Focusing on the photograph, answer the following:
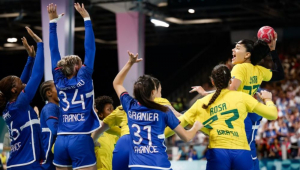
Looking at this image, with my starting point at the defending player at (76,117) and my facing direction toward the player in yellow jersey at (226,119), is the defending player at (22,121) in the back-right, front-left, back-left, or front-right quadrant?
back-left

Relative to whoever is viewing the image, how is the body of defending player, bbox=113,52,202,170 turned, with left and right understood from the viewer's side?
facing away from the viewer and to the right of the viewer

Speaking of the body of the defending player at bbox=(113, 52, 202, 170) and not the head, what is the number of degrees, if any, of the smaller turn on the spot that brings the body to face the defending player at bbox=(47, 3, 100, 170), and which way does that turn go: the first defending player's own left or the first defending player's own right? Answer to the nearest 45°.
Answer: approximately 90° to the first defending player's own left

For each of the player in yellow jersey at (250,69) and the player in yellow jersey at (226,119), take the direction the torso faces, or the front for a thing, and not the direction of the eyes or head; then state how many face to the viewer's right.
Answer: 0

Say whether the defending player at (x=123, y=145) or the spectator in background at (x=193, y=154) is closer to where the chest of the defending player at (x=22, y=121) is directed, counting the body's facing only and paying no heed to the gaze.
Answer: the spectator in background

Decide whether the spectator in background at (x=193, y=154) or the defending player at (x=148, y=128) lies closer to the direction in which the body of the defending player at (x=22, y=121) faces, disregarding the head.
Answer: the spectator in background
